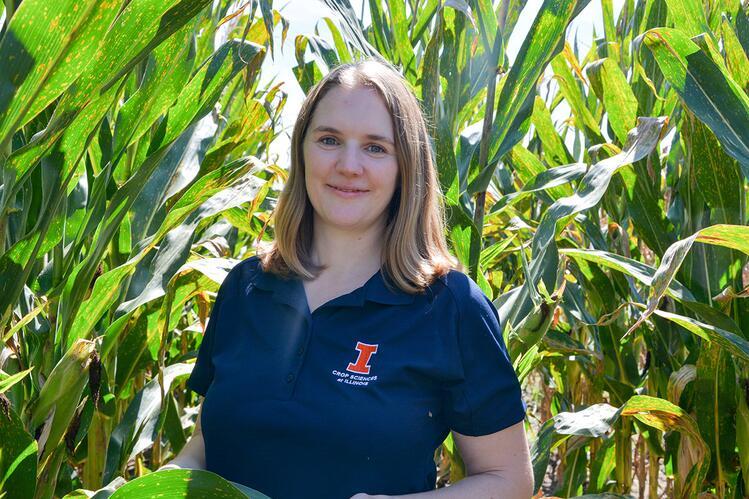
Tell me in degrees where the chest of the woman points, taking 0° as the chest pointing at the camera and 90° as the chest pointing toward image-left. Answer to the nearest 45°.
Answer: approximately 45°
